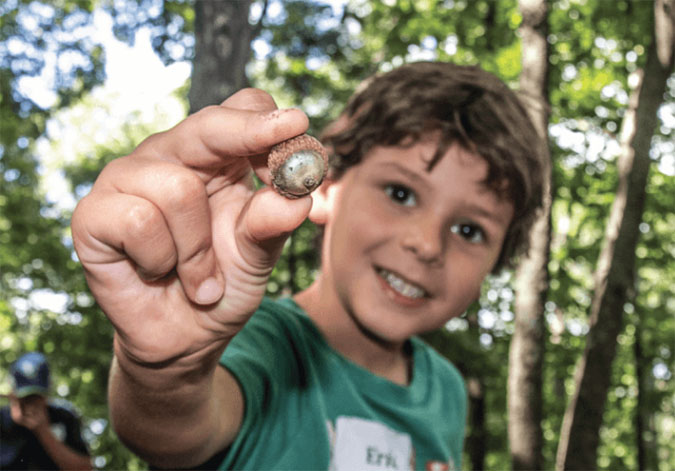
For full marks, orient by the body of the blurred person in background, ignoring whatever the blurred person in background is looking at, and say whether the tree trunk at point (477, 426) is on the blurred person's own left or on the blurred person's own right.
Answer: on the blurred person's own left

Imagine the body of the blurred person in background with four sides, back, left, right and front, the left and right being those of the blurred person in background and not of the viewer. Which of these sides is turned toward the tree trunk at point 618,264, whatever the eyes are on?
left
